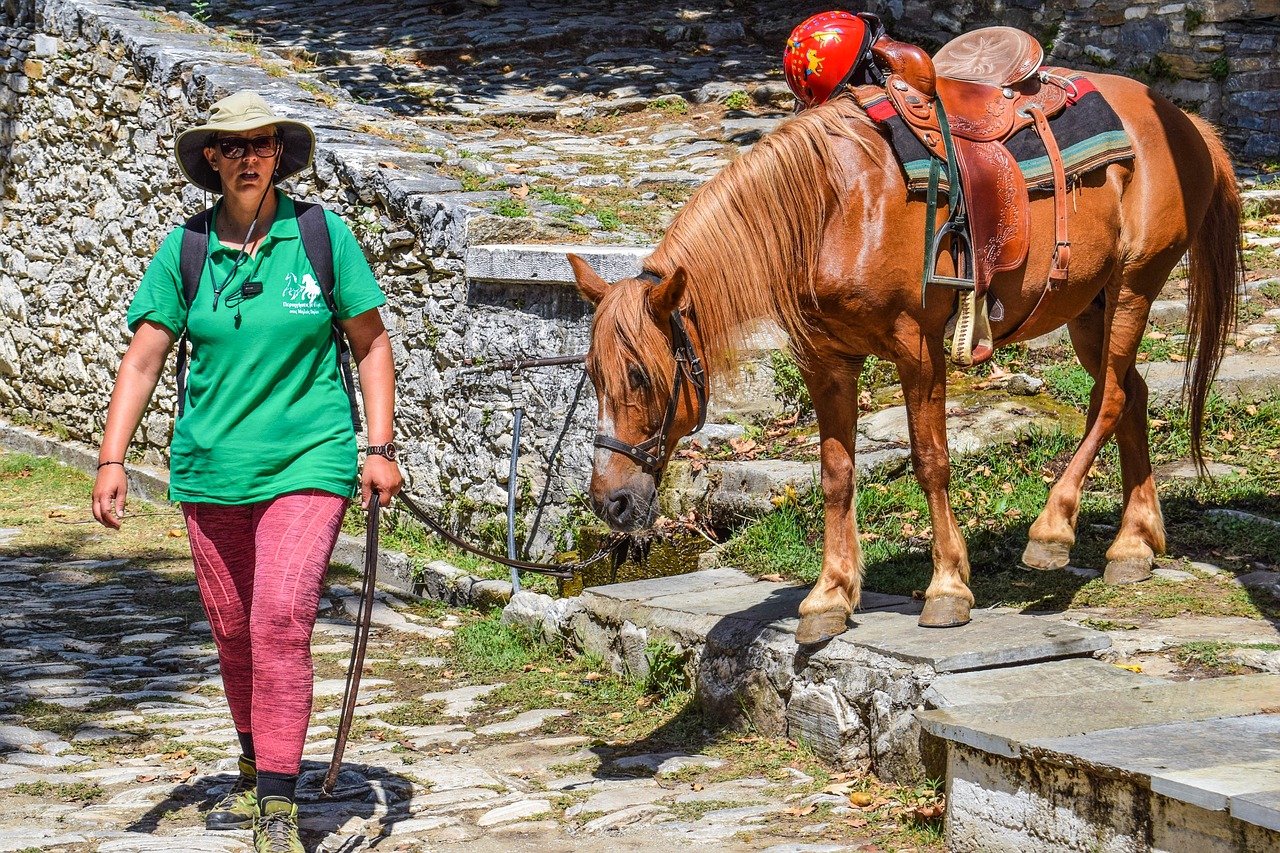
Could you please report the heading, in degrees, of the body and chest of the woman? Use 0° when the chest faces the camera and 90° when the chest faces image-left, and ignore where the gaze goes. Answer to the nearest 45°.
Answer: approximately 0°

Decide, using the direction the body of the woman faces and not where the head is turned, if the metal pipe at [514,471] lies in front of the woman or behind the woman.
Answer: behind

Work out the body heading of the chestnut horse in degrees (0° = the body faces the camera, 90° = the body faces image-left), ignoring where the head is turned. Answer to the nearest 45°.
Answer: approximately 45°

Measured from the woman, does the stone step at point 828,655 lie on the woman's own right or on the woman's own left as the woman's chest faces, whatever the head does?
on the woman's own left

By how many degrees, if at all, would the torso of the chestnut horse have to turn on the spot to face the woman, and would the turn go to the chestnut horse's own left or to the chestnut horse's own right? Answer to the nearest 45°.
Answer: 0° — it already faces them

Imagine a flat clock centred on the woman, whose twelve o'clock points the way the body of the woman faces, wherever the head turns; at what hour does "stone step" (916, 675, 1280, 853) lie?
The stone step is roughly at 10 o'clock from the woman.

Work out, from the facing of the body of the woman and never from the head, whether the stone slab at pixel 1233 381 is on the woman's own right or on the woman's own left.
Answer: on the woman's own left

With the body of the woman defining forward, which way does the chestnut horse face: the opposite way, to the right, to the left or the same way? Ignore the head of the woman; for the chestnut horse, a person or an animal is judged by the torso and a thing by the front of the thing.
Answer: to the right

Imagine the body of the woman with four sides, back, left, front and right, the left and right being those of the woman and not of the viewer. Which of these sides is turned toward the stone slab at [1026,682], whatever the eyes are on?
left

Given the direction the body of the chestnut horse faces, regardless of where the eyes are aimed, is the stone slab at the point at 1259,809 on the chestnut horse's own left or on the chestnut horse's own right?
on the chestnut horse's own left

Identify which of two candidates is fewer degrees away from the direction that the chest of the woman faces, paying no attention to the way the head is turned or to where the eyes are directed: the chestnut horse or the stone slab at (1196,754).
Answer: the stone slab

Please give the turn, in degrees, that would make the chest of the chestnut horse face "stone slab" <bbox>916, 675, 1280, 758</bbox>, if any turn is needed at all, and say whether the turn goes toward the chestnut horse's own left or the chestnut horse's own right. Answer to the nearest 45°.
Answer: approximately 90° to the chestnut horse's own left
